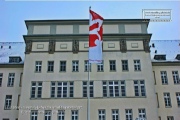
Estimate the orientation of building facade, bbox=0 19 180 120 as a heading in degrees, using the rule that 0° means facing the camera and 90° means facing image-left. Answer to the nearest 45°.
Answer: approximately 0°

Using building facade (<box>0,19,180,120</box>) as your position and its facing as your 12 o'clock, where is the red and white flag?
The red and white flag is roughly at 12 o'clock from the building facade.
